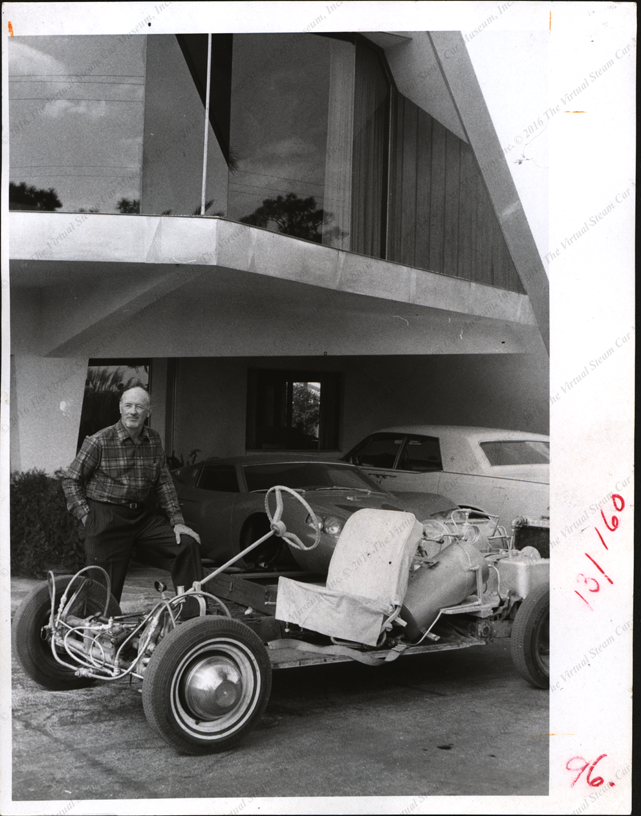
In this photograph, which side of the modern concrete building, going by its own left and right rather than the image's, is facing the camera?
front

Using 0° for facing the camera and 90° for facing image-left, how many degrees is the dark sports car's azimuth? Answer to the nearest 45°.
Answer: approximately 315°

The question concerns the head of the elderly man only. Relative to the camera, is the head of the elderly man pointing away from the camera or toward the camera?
toward the camera

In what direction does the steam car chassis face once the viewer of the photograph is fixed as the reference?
facing the viewer and to the left of the viewer

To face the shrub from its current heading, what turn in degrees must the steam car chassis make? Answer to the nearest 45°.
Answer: approximately 90° to its right

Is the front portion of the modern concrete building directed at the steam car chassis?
yes

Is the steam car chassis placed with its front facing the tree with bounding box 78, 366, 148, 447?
no
